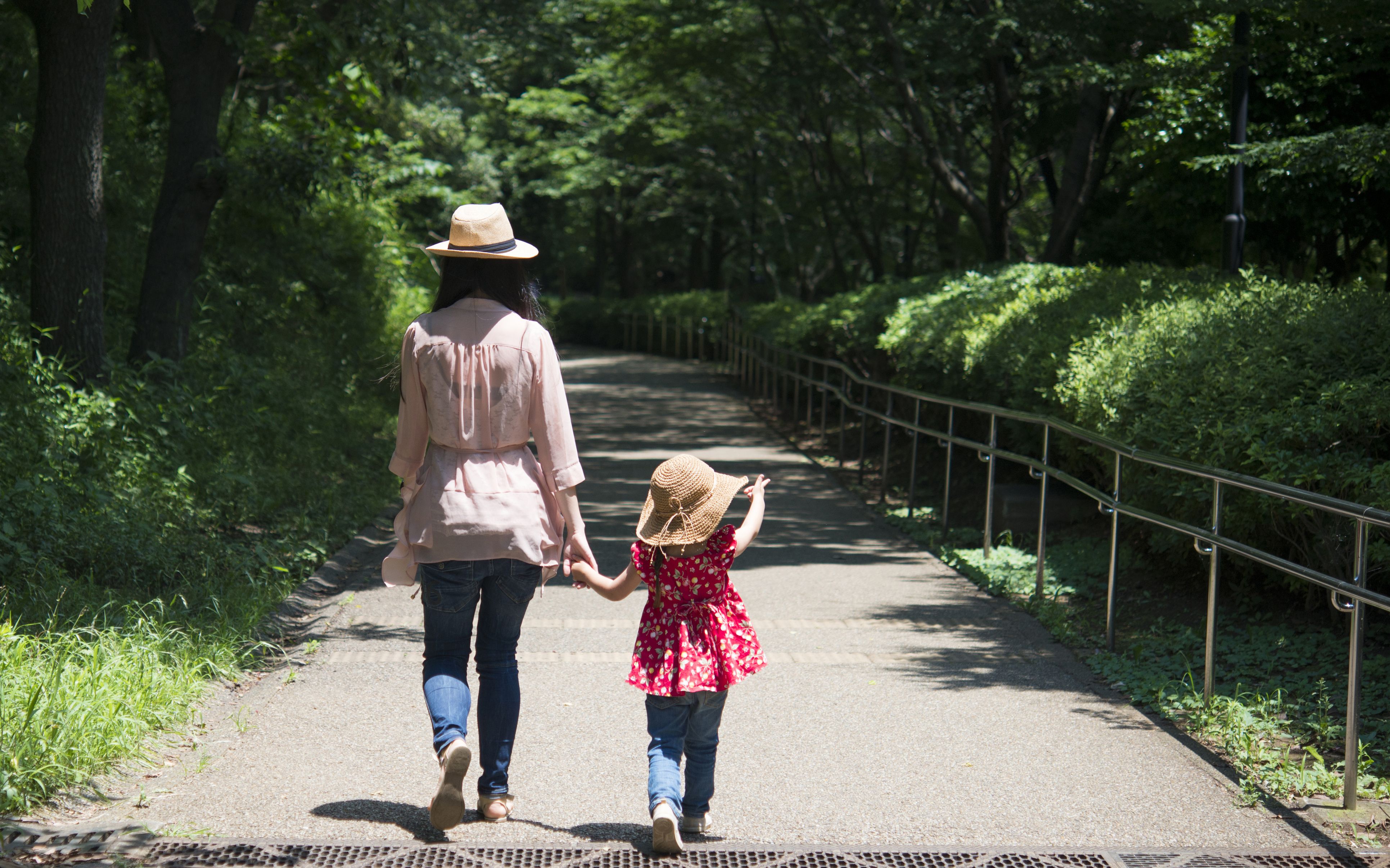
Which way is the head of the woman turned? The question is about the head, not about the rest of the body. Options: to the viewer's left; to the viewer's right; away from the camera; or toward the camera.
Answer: away from the camera

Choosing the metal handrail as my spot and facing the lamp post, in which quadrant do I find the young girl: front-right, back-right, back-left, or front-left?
back-left

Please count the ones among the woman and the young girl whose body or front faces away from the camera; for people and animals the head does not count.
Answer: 2

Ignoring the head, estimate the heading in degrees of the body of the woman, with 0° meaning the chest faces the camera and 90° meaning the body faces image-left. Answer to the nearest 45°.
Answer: approximately 180°

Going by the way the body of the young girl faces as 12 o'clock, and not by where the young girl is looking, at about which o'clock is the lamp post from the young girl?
The lamp post is roughly at 1 o'clock from the young girl.

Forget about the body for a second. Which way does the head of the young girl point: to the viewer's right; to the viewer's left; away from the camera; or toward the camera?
away from the camera

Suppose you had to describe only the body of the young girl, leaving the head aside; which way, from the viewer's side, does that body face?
away from the camera
